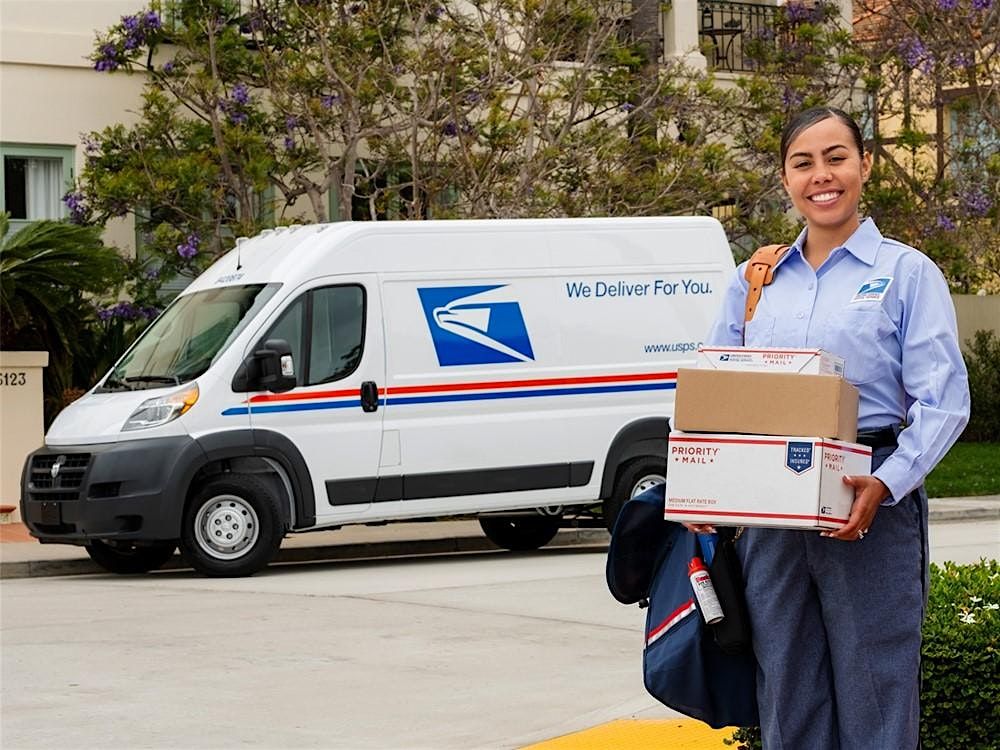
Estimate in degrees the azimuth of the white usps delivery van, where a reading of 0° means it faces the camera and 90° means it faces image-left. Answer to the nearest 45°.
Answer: approximately 45°

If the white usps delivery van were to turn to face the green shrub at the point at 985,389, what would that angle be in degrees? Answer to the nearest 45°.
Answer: approximately 180°

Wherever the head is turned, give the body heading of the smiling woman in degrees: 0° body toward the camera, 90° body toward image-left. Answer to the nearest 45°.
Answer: approximately 45°

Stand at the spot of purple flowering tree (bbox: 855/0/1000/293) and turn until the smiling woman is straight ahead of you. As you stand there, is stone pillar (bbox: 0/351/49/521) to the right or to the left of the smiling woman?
right

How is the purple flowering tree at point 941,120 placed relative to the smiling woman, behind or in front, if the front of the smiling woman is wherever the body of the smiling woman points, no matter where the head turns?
behind

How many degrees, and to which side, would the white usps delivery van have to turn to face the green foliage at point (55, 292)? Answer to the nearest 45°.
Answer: approximately 90° to its right

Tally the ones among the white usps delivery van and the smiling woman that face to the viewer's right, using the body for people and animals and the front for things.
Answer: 0

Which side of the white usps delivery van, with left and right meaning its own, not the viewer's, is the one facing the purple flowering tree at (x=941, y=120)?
back
